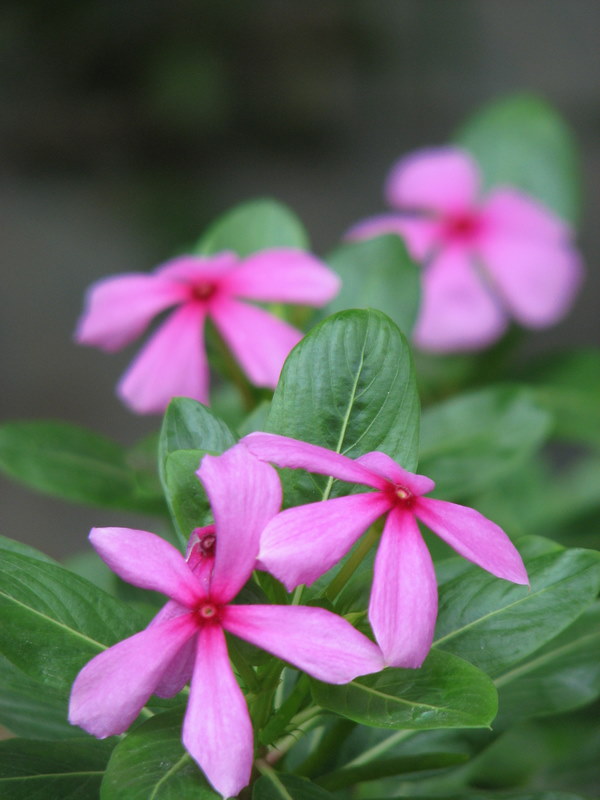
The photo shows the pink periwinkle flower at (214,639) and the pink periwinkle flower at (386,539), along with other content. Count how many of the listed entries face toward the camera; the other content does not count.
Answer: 2

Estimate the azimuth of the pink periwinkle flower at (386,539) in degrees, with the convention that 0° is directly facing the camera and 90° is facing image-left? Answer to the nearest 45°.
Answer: approximately 0°
